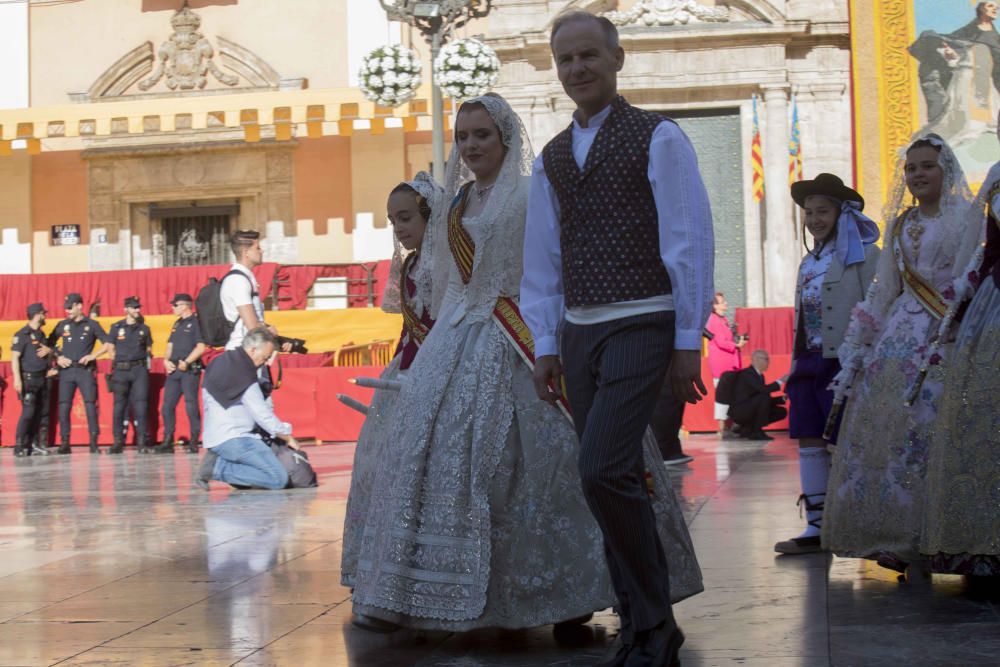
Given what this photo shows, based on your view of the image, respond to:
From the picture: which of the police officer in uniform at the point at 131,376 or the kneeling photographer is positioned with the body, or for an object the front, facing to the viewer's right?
the kneeling photographer

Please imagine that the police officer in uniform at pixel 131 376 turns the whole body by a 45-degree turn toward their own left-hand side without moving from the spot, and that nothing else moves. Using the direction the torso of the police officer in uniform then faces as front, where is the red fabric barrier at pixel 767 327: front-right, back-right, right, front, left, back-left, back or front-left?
front-left

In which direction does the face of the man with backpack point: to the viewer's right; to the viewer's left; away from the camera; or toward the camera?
to the viewer's right

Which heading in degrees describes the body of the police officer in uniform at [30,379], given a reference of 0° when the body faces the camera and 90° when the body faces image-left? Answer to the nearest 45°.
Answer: approximately 315°

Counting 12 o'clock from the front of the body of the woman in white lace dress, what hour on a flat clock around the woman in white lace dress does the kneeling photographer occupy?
The kneeling photographer is roughly at 4 o'clock from the woman in white lace dress.

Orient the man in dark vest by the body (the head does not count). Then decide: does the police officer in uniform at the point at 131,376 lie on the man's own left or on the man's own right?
on the man's own right

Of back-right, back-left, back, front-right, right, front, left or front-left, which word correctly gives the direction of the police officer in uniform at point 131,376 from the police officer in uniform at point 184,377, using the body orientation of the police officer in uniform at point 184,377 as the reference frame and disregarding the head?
right

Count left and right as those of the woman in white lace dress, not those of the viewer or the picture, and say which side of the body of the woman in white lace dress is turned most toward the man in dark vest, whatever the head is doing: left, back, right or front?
left

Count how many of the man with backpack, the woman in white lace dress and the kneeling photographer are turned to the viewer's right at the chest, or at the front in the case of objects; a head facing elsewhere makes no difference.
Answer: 2

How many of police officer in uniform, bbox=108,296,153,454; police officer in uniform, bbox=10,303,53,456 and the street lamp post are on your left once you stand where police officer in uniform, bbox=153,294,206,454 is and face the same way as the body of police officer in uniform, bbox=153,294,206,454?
1

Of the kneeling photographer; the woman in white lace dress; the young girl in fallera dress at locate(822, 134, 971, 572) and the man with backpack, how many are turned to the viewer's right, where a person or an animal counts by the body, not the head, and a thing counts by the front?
2

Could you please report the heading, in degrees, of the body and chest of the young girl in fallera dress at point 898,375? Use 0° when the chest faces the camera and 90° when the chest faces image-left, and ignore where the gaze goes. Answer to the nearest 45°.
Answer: approximately 45°

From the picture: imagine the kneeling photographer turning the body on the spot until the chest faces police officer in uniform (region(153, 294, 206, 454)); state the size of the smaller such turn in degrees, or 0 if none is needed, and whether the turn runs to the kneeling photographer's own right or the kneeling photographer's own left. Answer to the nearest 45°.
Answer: approximately 90° to the kneeling photographer's own left

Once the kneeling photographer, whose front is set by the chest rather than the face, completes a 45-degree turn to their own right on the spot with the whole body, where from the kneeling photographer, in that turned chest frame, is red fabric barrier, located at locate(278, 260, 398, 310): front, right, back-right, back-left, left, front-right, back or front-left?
back-left

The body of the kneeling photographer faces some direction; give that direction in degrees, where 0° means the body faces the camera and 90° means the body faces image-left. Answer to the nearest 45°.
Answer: approximately 270°

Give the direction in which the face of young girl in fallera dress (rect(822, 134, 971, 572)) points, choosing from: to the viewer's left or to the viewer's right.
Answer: to the viewer's left
